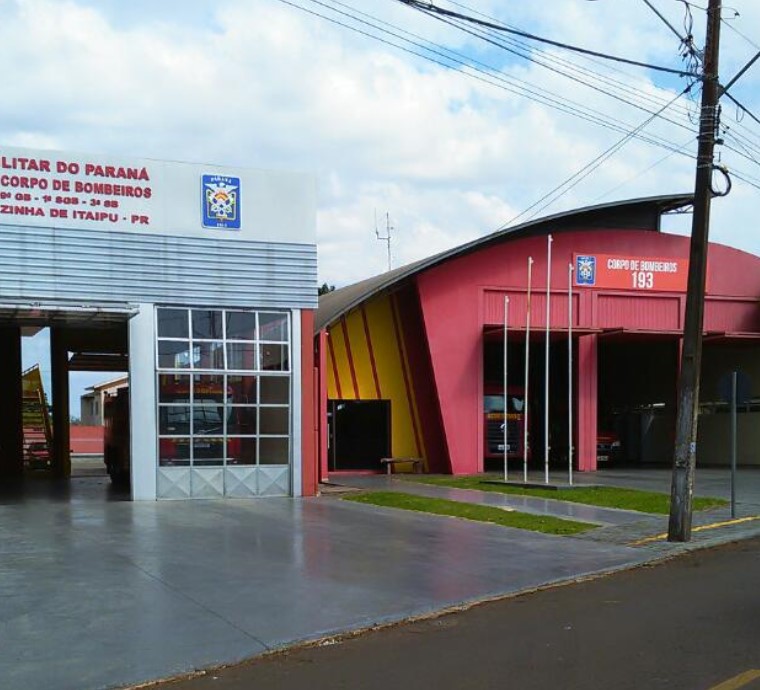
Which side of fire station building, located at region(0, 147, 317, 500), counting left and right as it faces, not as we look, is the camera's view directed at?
front

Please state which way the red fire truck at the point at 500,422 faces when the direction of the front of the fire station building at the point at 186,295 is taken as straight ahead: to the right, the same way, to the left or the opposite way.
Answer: the same way

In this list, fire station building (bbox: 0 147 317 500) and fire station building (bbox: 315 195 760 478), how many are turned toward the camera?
2

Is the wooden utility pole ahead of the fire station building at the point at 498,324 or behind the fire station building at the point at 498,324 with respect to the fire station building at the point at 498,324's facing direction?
ahead

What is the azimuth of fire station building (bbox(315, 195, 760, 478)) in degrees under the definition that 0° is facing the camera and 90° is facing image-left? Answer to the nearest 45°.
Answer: approximately 0°

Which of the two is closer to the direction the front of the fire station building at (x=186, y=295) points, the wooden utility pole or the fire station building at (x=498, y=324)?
the wooden utility pole

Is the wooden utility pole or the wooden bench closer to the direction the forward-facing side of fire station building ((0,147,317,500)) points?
the wooden utility pole

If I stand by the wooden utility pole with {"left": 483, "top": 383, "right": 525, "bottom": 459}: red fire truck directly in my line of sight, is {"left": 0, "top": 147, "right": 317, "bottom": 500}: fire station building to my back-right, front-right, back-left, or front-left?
front-left

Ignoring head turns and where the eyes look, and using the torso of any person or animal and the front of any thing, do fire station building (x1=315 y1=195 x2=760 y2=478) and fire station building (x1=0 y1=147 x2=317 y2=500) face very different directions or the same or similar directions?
same or similar directions

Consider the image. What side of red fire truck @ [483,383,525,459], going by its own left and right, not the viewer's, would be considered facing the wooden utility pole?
front

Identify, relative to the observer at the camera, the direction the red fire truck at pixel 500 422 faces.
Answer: facing the viewer
